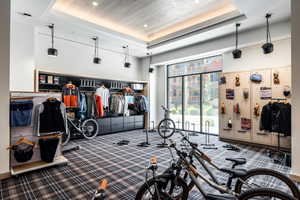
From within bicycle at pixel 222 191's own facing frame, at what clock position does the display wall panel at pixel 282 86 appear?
The display wall panel is roughly at 4 o'clock from the bicycle.

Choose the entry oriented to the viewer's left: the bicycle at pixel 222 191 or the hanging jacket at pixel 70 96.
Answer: the bicycle

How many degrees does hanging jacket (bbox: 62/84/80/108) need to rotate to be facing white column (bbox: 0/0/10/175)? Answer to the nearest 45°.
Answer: approximately 45° to its right

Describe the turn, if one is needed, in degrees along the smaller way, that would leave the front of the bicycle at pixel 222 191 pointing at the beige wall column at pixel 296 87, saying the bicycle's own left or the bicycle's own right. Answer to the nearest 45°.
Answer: approximately 135° to the bicycle's own right

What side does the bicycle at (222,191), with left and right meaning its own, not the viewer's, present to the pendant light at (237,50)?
right

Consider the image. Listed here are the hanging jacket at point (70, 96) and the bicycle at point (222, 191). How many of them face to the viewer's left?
1

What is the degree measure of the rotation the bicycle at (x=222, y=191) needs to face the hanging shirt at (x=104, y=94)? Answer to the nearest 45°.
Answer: approximately 45° to its right

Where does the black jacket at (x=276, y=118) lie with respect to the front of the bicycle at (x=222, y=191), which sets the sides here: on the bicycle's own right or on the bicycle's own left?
on the bicycle's own right

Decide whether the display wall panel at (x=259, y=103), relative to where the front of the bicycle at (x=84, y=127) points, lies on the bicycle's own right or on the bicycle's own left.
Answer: on the bicycle's own left

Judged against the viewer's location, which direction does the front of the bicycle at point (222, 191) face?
facing to the left of the viewer
